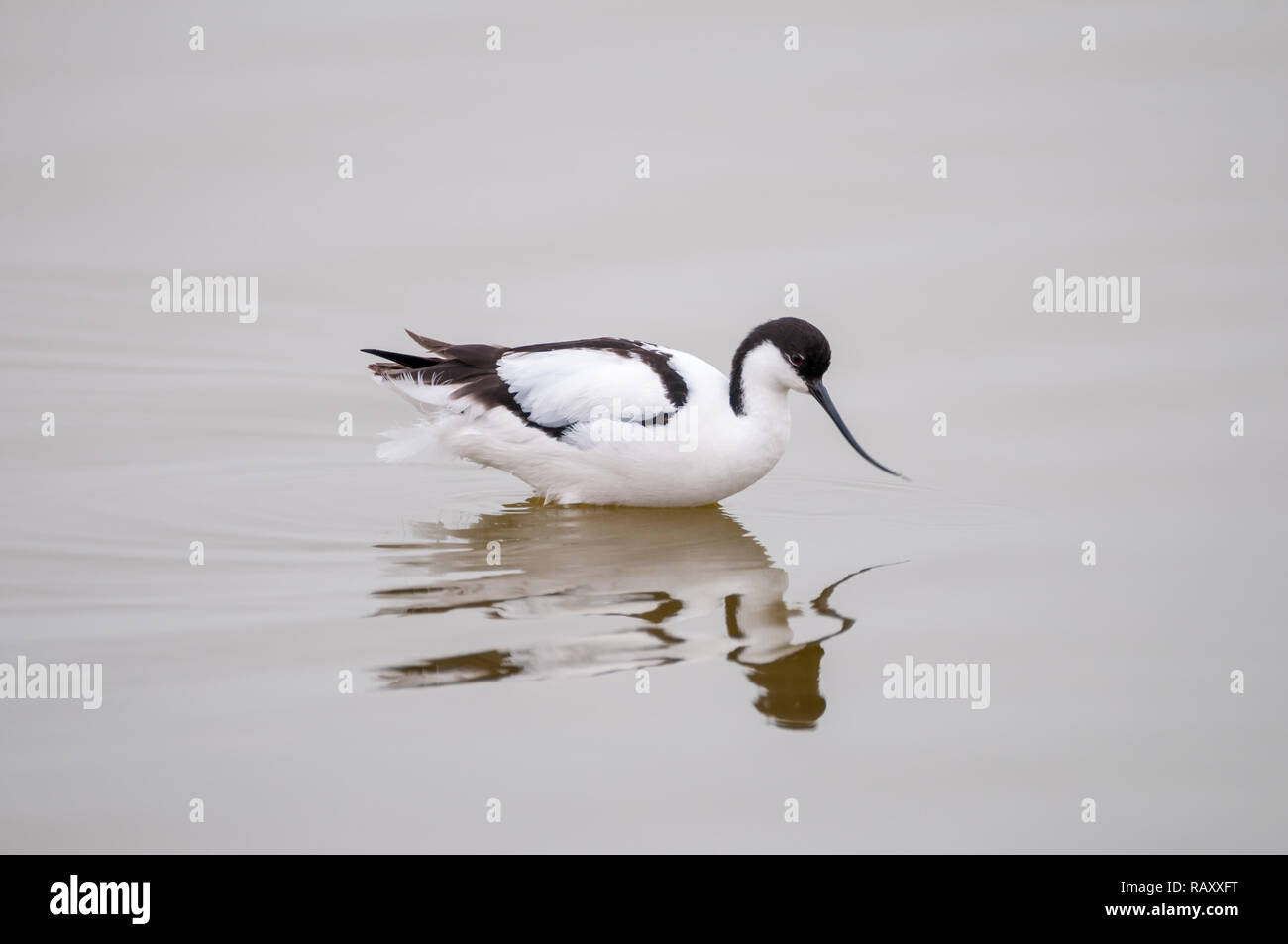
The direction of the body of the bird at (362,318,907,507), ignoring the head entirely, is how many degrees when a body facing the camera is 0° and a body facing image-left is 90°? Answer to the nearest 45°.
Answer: approximately 270°
